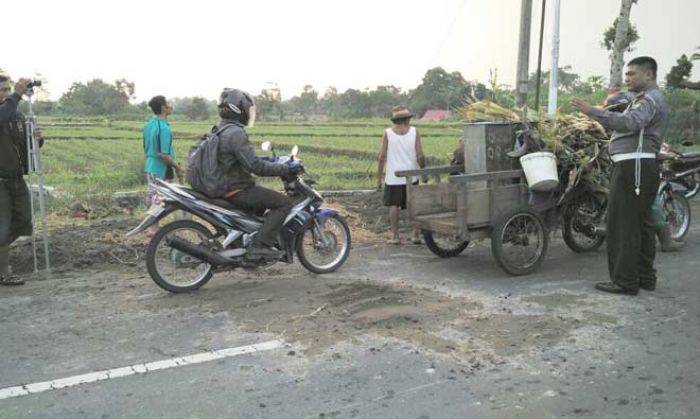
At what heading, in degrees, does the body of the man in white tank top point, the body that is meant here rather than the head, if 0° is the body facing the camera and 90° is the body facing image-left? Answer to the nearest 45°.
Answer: approximately 180°

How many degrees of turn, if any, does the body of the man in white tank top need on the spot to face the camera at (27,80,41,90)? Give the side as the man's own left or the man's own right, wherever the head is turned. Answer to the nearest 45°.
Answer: approximately 135° to the man's own left

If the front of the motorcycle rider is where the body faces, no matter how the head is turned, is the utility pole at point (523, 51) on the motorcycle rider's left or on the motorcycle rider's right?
on the motorcycle rider's left

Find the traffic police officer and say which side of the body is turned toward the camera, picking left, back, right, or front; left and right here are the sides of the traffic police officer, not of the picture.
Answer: left

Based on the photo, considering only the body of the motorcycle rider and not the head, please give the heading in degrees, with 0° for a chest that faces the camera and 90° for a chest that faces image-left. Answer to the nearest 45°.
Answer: approximately 270°

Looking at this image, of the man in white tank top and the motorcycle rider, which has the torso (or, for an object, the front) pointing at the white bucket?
the motorcycle rider

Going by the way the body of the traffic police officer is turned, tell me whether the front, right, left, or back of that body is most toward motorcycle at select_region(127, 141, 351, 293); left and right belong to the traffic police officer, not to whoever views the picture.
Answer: front

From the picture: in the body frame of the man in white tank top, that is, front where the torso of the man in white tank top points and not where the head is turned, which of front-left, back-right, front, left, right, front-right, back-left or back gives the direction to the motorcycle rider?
back-left
